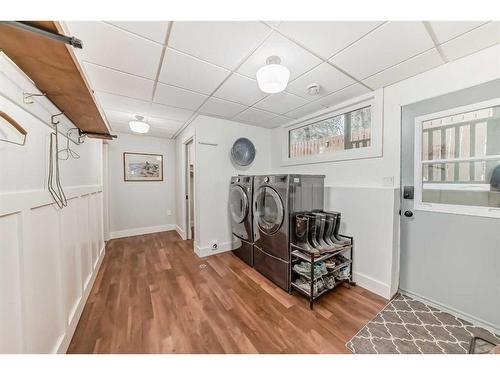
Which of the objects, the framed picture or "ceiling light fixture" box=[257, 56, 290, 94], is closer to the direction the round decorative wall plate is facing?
the ceiling light fixture

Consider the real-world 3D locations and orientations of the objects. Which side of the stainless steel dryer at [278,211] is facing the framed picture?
right

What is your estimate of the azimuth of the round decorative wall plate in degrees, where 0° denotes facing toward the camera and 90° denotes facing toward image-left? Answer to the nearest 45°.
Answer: approximately 0°

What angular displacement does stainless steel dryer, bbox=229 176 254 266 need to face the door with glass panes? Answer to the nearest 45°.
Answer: approximately 90° to its left

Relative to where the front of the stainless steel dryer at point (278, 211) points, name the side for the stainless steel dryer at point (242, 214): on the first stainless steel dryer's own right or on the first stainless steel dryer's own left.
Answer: on the first stainless steel dryer's own right

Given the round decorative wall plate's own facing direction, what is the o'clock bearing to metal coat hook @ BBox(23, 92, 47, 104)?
The metal coat hook is roughly at 1 o'clock from the round decorative wall plate.

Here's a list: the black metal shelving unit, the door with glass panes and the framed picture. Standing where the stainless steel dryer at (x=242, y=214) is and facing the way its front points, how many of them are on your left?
2
